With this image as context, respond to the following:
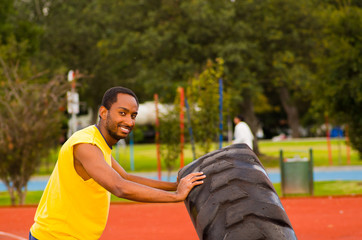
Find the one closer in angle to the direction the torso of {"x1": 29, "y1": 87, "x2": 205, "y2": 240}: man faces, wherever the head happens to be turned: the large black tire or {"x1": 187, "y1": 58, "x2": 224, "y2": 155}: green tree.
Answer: the large black tire

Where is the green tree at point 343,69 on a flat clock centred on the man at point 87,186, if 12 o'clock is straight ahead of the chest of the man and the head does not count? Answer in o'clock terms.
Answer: The green tree is roughly at 10 o'clock from the man.

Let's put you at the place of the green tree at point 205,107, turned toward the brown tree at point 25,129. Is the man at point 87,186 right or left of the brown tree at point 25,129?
left

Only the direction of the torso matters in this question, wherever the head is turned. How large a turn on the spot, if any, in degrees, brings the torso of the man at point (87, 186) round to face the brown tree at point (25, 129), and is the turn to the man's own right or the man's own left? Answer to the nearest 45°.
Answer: approximately 90° to the man's own left

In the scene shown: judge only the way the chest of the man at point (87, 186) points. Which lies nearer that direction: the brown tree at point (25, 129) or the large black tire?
the large black tire

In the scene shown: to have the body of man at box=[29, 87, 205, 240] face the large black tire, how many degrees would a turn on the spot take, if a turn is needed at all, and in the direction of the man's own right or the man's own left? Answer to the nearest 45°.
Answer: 0° — they already face it

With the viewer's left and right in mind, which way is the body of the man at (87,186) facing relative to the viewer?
facing to the right of the viewer
